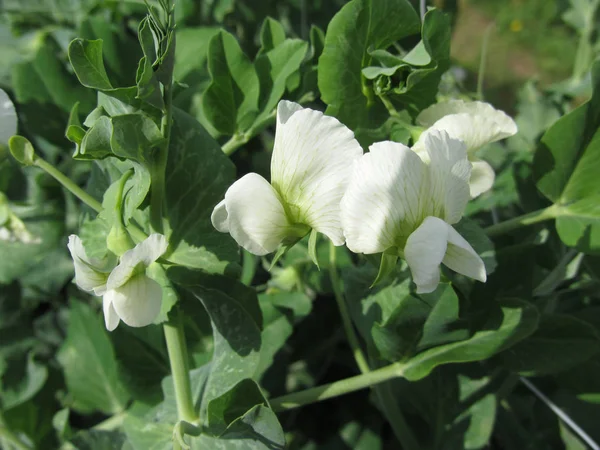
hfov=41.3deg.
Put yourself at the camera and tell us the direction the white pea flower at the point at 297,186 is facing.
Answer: facing the viewer and to the left of the viewer
